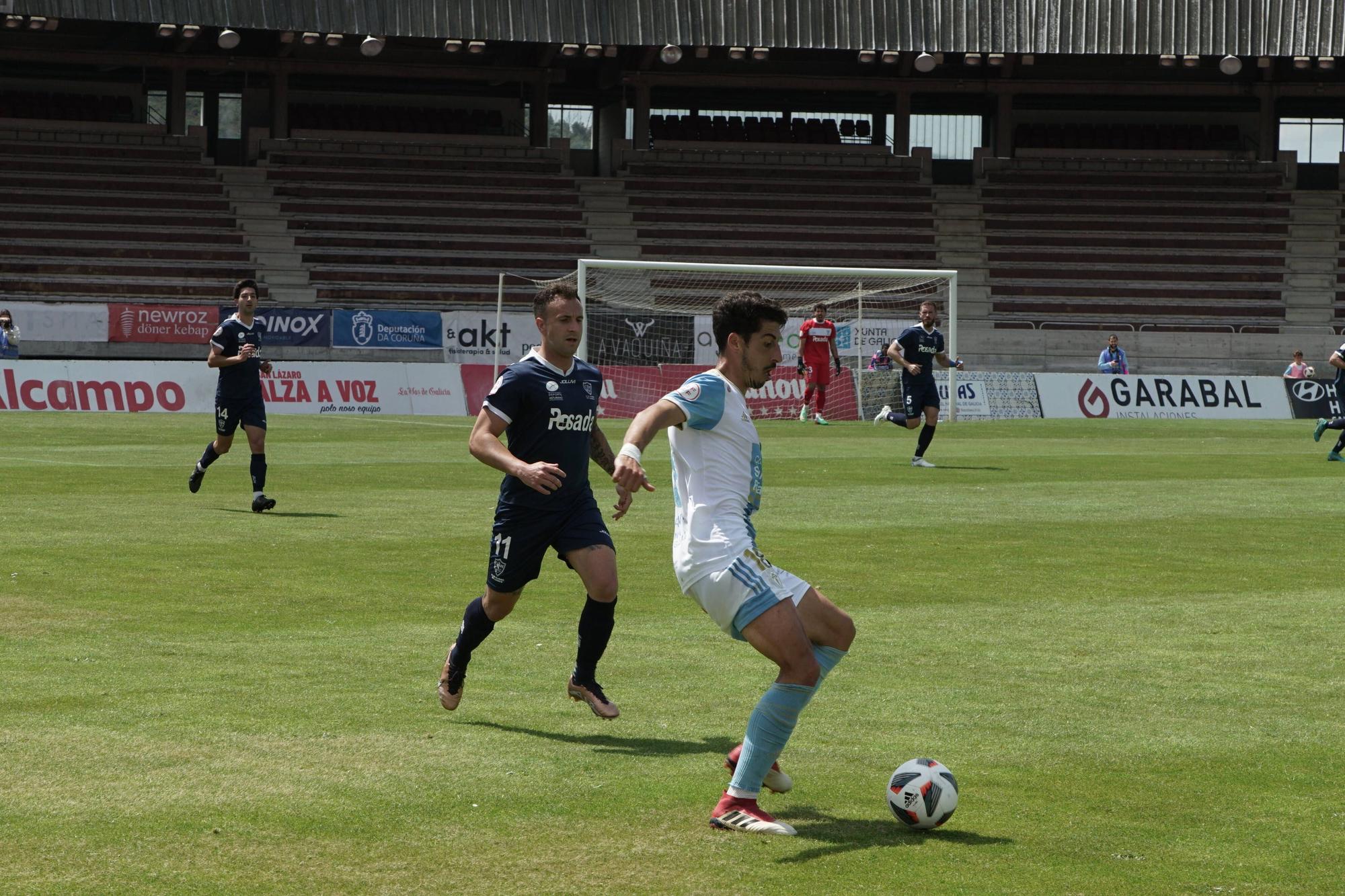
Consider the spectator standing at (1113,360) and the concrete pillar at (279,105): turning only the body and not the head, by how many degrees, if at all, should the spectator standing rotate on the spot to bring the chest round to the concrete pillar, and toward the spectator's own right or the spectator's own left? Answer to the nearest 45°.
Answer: approximately 90° to the spectator's own right

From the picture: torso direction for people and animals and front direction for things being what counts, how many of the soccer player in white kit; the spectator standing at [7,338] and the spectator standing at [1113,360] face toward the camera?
2

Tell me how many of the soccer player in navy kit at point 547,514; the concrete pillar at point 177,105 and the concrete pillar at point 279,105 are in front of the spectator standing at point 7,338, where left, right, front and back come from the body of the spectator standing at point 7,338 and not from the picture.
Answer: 1

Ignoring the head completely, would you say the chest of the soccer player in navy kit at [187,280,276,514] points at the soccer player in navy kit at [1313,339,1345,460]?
no

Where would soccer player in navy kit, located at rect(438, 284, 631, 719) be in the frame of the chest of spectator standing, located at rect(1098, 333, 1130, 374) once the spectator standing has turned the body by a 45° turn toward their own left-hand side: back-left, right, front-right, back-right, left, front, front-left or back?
front-right

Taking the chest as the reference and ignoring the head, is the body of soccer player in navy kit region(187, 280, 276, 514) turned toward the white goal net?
no

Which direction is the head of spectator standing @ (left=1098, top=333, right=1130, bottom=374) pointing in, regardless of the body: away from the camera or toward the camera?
toward the camera

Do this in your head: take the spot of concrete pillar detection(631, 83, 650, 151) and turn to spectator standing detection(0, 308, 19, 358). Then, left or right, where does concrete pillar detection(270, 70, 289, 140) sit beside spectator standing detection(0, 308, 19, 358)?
right

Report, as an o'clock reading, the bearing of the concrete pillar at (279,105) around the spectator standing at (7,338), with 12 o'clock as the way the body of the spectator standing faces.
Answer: The concrete pillar is roughly at 7 o'clock from the spectator standing.

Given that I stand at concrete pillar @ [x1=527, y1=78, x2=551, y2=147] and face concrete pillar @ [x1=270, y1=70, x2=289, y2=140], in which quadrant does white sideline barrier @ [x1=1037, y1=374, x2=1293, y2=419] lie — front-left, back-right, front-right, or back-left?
back-left

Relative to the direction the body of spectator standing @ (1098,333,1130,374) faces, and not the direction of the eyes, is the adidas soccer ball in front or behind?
in front

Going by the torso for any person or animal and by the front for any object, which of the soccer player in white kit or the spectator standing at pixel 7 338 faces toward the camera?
the spectator standing

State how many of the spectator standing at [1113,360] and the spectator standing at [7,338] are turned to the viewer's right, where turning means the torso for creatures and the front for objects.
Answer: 0

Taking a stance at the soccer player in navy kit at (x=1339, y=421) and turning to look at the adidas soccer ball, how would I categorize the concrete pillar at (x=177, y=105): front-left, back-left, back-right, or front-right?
back-right

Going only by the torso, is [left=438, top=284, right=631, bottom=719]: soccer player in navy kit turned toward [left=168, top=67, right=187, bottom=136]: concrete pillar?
no

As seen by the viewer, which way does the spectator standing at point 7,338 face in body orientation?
toward the camera

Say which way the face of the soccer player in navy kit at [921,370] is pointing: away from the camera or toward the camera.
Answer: toward the camera

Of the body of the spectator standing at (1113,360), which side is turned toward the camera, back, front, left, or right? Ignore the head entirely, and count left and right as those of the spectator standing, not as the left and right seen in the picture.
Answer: front

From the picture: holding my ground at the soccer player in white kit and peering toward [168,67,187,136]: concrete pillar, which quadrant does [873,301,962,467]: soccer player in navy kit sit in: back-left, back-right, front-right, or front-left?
front-right

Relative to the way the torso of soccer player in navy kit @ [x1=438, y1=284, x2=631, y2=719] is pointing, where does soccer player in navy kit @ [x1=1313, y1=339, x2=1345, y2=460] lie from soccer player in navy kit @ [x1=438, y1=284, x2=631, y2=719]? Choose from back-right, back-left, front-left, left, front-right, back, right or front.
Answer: left

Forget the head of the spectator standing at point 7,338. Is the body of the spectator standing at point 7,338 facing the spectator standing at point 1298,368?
no
